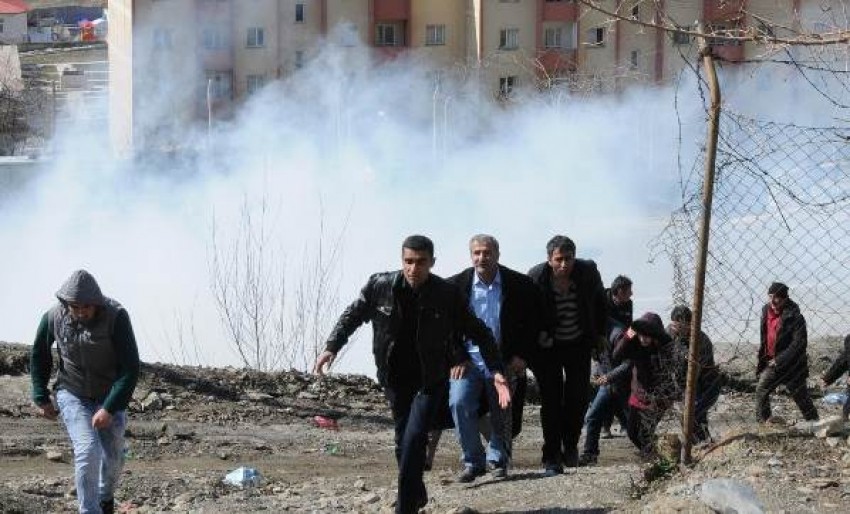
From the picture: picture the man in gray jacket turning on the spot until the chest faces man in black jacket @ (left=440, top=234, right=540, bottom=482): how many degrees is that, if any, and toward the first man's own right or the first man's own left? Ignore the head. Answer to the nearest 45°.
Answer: approximately 90° to the first man's own left

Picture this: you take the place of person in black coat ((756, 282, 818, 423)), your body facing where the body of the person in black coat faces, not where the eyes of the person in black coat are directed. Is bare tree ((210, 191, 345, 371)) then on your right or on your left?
on your right

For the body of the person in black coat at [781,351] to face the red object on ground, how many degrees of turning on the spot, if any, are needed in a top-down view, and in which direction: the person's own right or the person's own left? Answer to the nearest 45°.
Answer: approximately 45° to the person's own right

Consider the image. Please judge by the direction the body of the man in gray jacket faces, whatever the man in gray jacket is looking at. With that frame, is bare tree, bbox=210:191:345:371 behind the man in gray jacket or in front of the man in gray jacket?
behind

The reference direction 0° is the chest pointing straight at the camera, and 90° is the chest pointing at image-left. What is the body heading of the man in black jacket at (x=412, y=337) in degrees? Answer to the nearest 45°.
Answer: approximately 0°

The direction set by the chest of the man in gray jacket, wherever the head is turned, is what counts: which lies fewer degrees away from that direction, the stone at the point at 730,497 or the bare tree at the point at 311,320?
the stone

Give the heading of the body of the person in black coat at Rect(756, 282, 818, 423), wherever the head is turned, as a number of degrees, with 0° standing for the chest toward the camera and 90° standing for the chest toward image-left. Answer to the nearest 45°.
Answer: approximately 45°

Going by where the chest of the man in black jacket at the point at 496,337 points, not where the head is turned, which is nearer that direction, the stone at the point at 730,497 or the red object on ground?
the stone

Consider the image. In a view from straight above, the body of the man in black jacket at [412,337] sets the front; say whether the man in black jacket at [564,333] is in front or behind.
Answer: behind
